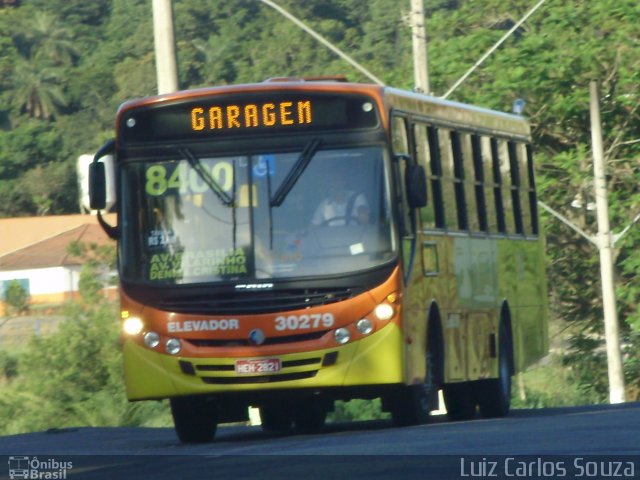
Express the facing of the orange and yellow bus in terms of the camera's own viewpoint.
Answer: facing the viewer

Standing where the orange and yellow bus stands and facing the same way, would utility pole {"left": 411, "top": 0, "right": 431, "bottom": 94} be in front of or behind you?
behind

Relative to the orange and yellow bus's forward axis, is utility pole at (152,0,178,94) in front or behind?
behind

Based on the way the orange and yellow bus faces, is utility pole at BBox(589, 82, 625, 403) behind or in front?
behind
